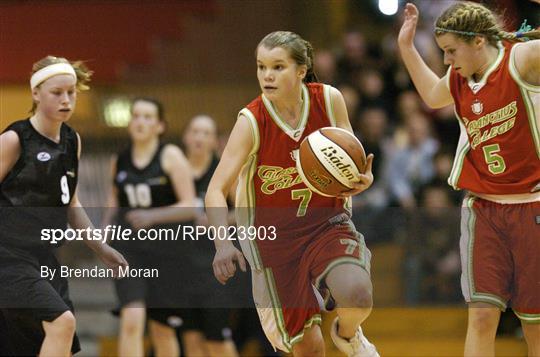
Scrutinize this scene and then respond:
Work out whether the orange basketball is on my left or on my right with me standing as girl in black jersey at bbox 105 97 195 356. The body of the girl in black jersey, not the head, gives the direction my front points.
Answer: on my left

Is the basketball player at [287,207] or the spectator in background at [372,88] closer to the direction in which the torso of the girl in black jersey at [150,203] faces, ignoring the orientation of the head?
the basketball player

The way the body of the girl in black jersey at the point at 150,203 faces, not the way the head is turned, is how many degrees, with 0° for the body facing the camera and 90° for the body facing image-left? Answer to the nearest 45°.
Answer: approximately 45°

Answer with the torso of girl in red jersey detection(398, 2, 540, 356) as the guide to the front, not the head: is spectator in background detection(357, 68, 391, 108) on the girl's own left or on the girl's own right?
on the girl's own right

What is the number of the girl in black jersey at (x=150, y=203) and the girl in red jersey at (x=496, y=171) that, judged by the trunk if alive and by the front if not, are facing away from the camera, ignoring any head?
0

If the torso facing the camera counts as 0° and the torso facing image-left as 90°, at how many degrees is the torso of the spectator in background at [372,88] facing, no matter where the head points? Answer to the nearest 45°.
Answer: approximately 45°
